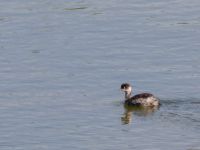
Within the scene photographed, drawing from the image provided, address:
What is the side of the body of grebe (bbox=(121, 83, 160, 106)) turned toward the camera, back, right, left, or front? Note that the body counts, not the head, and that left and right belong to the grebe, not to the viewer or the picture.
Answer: left
